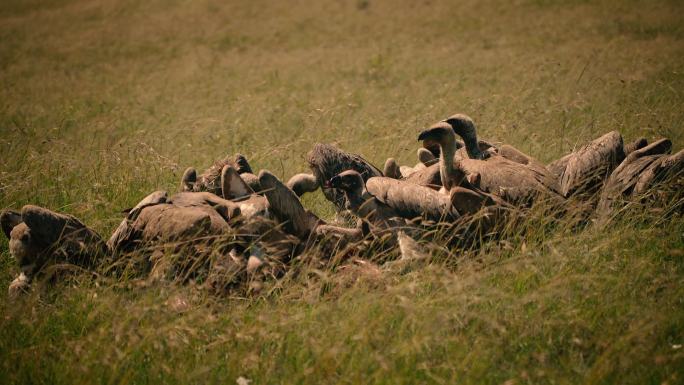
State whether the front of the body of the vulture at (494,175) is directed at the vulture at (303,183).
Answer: yes

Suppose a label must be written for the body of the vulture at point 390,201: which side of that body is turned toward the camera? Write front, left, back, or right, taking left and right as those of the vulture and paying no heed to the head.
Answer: left

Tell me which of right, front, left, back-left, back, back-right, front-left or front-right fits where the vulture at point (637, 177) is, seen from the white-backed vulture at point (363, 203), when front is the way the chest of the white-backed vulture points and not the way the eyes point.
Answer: back

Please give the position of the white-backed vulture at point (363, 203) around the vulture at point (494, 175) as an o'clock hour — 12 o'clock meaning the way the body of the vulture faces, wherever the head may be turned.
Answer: The white-backed vulture is roughly at 11 o'clock from the vulture.

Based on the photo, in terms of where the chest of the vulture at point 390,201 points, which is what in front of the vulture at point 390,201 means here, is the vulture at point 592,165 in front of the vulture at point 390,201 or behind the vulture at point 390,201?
behind

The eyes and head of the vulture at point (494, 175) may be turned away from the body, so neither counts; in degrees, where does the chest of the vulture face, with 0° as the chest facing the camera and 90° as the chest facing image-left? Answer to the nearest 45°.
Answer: approximately 90°

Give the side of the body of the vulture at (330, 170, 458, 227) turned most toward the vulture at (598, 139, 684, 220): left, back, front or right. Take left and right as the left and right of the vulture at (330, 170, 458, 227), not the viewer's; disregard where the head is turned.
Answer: back

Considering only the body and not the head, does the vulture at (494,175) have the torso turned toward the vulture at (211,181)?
yes
